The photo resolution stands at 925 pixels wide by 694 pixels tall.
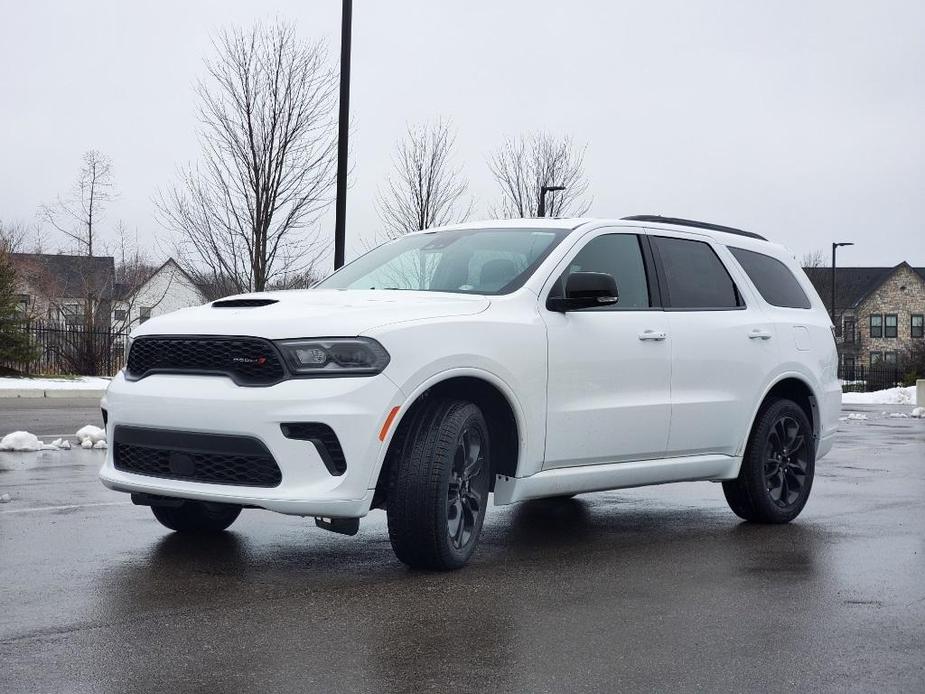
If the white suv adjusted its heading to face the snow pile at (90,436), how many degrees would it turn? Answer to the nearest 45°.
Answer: approximately 90° to its right

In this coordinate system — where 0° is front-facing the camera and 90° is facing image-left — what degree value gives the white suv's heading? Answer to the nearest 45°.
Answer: approximately 45°

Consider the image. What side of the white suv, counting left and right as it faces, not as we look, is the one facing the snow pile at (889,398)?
back

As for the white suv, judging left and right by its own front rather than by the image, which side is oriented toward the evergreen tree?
right

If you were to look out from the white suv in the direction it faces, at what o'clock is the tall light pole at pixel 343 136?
The tall light pole is roughly at 4 o'clock from the white suv.
